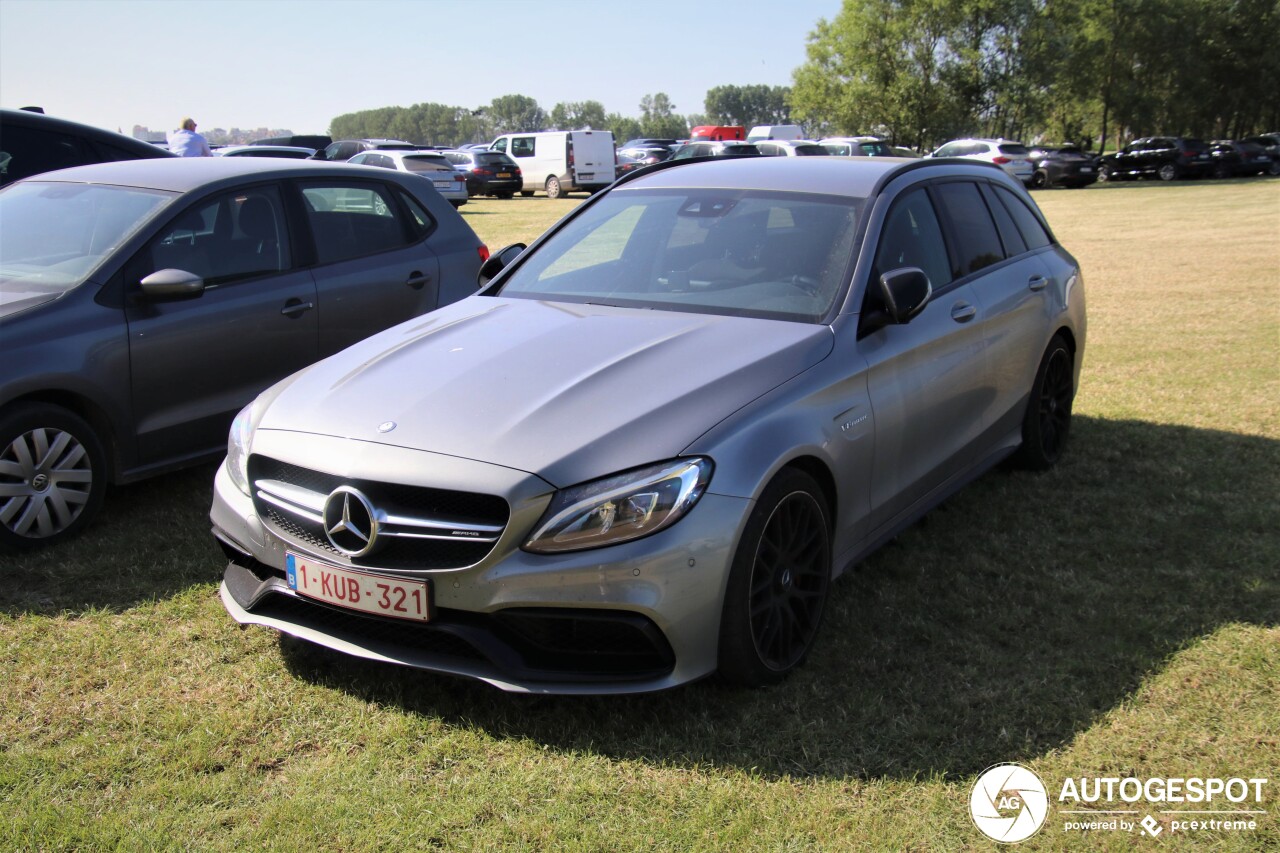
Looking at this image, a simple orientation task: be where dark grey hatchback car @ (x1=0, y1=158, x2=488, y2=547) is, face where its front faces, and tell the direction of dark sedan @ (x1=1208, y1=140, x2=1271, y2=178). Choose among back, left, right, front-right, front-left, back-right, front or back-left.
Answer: back

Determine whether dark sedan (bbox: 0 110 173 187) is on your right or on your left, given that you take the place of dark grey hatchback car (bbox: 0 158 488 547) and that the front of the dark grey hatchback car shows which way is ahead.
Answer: on your right

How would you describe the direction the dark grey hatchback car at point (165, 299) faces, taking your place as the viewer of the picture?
facing the viewer and to the left of the viewer

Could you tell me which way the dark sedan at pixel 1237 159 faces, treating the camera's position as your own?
facing away from the viewer and to the left of the viewer

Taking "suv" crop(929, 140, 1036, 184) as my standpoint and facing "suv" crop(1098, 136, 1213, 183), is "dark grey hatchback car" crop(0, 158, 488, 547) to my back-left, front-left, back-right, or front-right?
back-right

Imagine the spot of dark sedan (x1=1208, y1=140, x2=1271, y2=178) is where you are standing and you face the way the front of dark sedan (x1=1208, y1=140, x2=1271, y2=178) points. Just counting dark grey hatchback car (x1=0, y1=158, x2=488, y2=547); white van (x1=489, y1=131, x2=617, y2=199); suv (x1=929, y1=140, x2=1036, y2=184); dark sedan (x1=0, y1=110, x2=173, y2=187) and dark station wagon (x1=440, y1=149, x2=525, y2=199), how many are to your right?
0

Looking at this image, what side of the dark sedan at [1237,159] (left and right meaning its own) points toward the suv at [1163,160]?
left

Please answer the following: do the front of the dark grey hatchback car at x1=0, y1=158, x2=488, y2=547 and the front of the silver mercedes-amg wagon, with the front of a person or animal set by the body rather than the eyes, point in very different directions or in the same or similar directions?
same or similar directions

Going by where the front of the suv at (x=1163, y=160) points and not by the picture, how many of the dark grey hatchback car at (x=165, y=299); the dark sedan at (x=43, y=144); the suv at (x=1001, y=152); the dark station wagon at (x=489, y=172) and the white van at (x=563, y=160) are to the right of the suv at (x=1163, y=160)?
0

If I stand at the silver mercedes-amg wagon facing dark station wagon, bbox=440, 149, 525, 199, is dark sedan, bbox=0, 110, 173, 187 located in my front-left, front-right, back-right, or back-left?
front-left

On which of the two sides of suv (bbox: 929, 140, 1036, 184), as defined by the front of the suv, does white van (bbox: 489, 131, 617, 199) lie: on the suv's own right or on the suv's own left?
on the suv's own left

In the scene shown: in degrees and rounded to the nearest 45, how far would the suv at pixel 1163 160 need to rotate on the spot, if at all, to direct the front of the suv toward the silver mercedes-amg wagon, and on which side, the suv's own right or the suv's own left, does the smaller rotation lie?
approximately 135° to the suv's own left

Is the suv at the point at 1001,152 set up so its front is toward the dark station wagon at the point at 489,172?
no

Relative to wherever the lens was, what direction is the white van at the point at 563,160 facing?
facing away from the viewer and to the left of the viewer

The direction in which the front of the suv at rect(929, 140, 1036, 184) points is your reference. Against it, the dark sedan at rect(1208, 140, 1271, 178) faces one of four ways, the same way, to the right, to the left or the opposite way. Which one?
the same way
